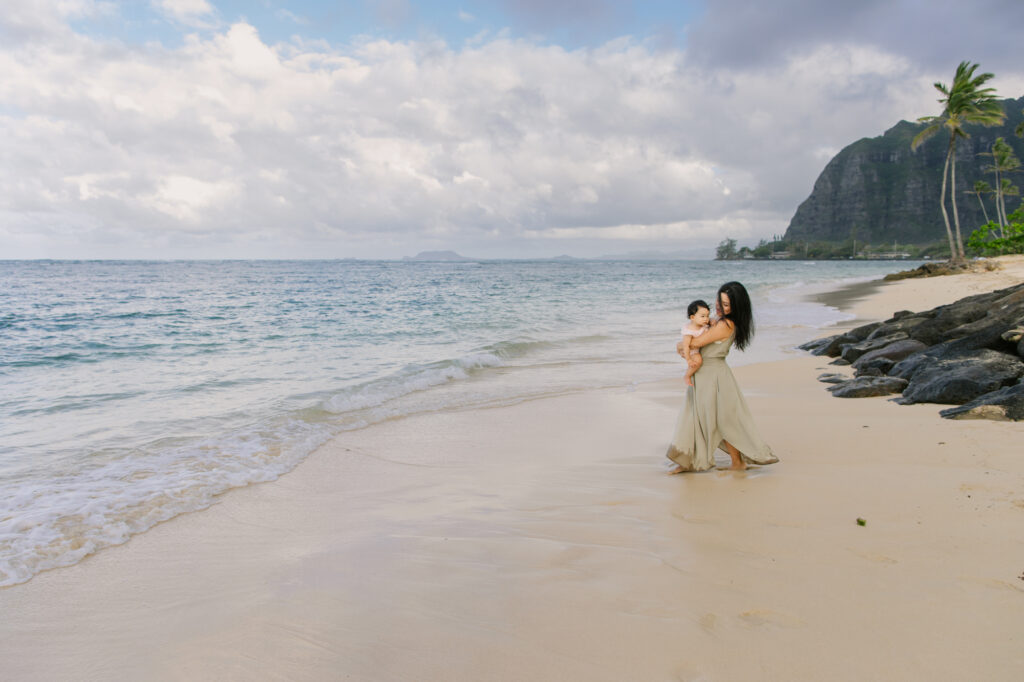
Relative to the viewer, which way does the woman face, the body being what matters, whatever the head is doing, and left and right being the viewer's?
facing to the left of the viewer
